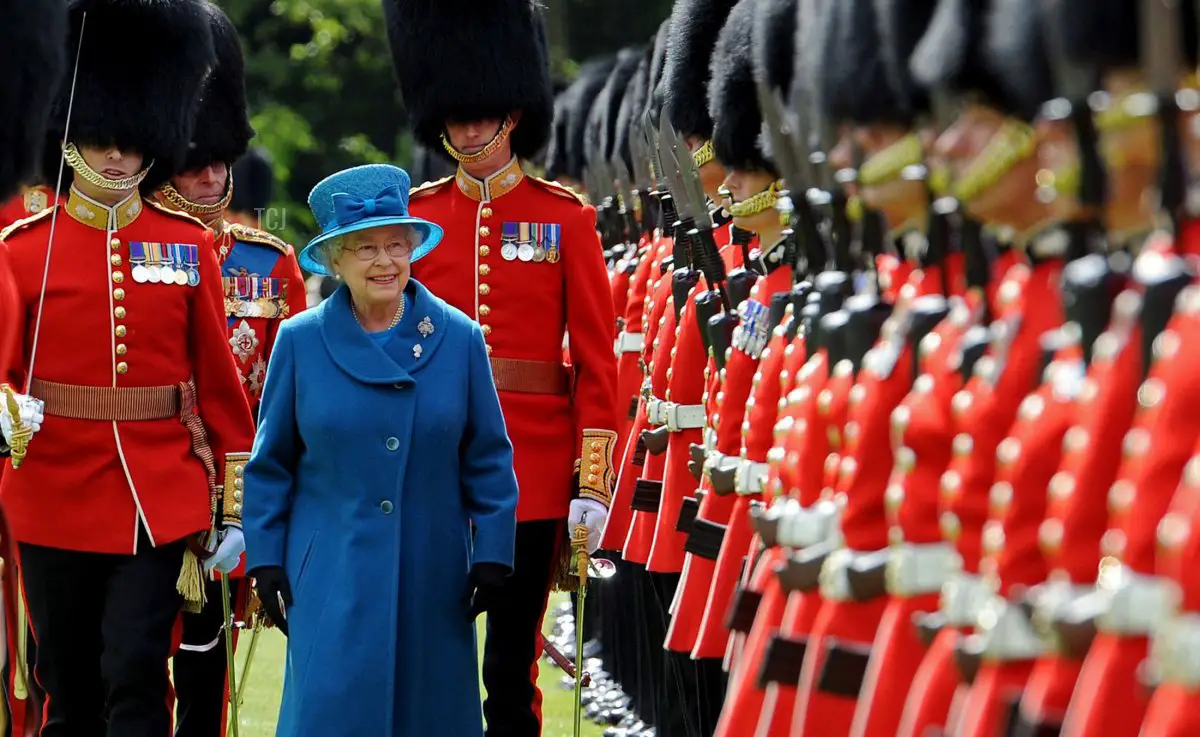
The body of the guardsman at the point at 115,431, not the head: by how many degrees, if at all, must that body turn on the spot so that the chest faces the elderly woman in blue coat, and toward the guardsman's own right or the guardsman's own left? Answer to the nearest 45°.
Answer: approximately 45° to the guardsman's own left

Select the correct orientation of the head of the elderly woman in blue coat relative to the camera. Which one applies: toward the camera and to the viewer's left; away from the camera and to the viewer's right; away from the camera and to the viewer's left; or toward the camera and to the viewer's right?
toward the camera and to the viewer's right

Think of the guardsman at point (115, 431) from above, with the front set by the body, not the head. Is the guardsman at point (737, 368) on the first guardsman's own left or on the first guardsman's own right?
on the first guardsman's own left

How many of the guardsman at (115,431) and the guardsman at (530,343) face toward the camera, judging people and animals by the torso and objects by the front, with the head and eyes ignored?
2

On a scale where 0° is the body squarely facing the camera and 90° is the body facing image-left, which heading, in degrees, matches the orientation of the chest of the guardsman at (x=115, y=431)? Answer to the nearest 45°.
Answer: approximately 0°

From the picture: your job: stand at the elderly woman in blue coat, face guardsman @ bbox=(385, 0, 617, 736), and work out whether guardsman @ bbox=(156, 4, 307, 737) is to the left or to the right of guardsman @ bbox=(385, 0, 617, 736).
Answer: left
